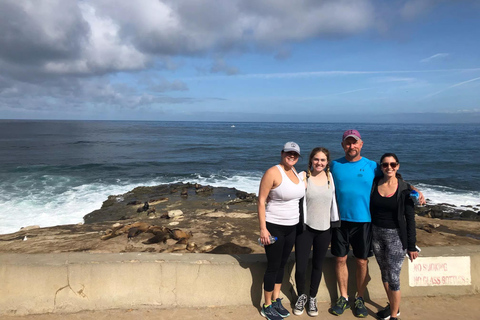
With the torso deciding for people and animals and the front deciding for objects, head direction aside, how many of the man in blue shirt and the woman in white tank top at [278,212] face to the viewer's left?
0

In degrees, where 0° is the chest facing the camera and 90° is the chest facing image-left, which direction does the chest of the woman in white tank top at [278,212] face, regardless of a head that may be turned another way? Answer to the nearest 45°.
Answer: approximately 315°

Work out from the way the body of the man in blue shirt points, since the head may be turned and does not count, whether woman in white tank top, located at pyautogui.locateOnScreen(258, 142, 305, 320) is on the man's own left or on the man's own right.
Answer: on the man's own right

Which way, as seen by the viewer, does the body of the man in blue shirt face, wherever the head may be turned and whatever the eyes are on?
toward the camera

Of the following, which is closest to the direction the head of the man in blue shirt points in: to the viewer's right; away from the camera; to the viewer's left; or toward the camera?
toward the camera

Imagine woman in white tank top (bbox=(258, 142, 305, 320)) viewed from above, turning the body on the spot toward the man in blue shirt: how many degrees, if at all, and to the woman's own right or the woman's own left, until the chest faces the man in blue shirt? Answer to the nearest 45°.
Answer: approximately 45° to the woman's own left
